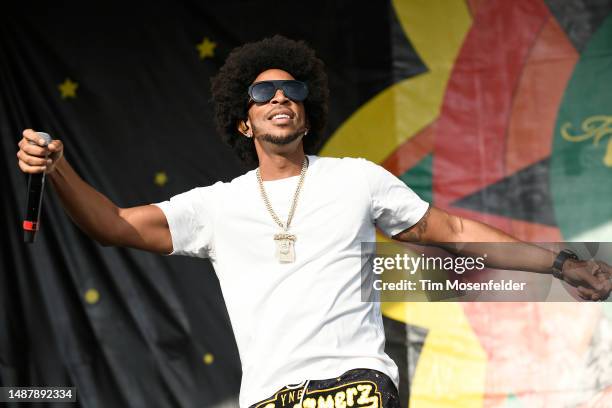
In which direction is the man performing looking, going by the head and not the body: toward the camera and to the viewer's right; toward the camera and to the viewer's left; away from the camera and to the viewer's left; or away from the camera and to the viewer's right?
toward the camera and to the viewer's right

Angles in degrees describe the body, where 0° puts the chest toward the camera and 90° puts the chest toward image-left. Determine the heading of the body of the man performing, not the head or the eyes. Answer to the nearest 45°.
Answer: approximately 0°
